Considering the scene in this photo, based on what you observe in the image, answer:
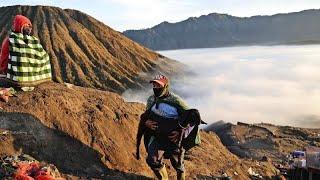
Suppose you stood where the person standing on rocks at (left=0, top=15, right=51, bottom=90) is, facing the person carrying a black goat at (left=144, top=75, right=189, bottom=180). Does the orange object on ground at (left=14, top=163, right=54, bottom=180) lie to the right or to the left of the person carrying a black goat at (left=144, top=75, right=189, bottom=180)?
right
